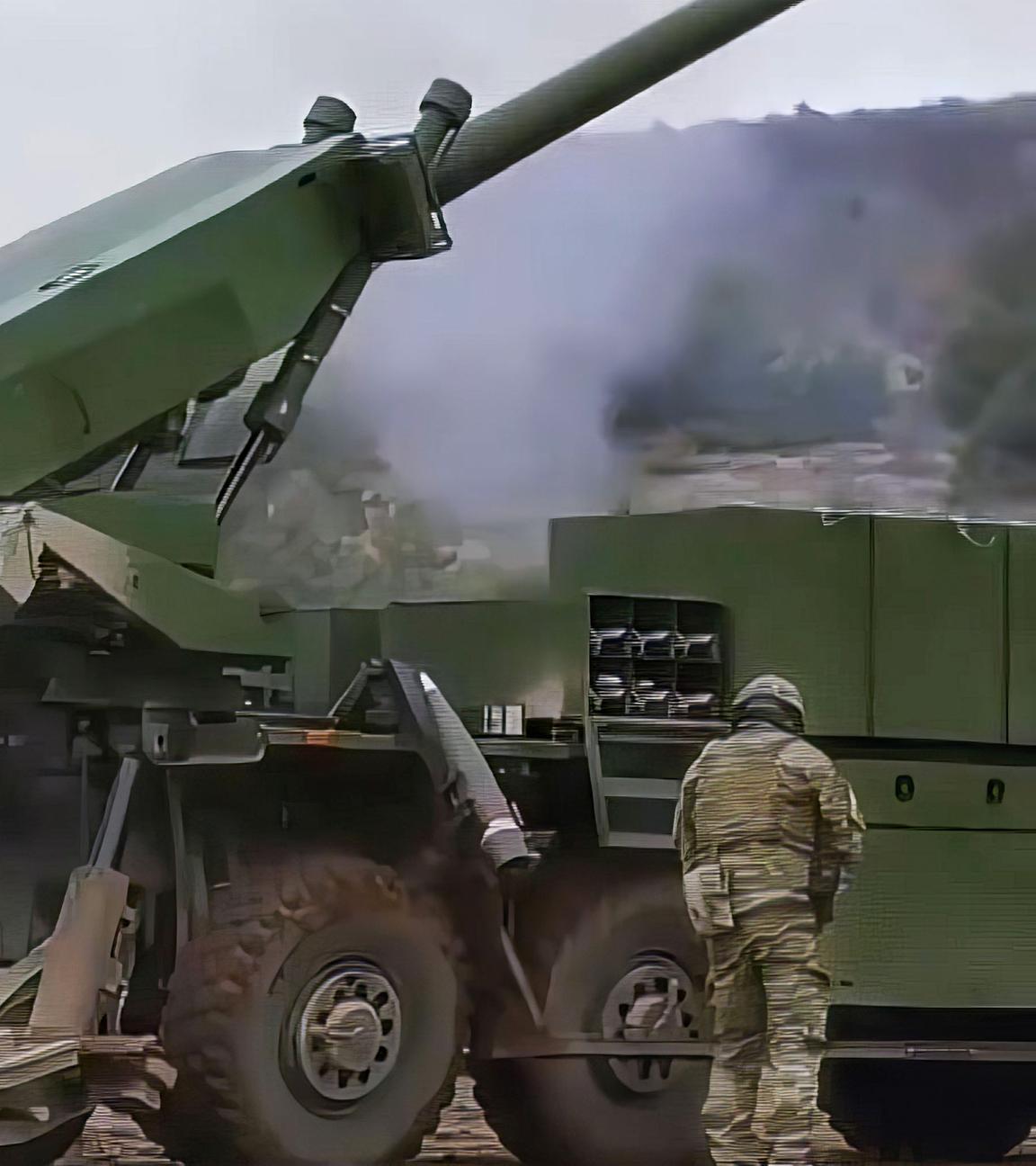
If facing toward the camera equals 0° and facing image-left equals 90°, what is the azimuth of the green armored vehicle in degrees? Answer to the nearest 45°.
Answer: approximately 270°
